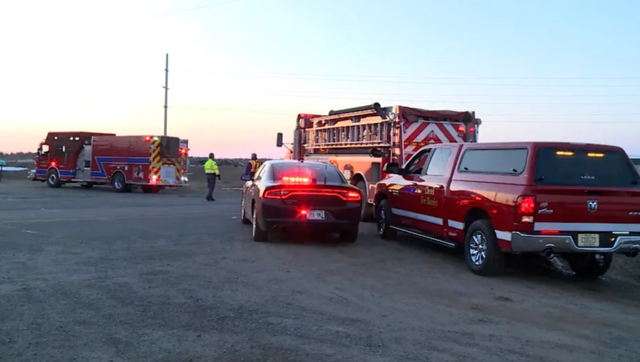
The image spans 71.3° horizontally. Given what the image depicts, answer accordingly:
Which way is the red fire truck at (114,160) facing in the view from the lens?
facing away from the viewer and to the left of the viewer

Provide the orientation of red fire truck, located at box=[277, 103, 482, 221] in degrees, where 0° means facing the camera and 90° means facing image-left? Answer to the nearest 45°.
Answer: approximately 135°

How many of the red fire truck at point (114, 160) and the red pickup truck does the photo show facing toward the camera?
0

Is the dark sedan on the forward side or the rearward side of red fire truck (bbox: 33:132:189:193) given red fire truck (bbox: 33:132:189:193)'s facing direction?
on the rearward side

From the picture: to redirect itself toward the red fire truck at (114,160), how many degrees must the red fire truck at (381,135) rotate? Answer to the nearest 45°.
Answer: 0° — it already faces it

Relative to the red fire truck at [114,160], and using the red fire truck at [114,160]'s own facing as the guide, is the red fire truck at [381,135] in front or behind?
behind

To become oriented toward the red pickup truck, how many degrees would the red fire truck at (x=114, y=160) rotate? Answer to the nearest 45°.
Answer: approximately 135° to its left

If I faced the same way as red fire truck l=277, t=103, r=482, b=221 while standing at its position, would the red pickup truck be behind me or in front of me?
behind

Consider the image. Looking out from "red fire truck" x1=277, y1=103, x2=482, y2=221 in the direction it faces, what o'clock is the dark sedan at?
The dark sedan is roughly at 8 o'clock from the red fire truck.

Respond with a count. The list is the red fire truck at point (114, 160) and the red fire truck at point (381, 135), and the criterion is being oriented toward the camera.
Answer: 0

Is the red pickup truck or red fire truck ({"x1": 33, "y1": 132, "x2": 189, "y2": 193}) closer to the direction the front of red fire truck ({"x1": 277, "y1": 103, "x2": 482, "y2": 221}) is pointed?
the red fire truck

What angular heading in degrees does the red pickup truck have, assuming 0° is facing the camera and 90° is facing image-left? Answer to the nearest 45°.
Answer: approximately 135°
